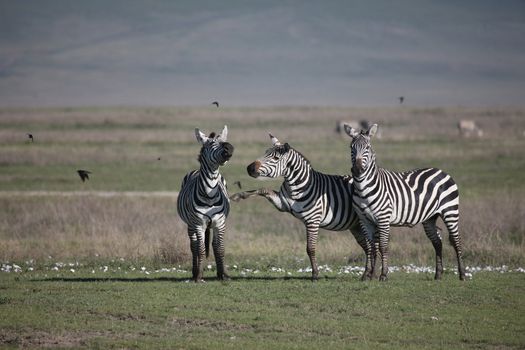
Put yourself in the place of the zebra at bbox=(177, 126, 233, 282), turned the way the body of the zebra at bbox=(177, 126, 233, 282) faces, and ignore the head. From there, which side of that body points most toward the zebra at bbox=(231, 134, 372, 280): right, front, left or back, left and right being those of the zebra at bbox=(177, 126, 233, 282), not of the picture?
left

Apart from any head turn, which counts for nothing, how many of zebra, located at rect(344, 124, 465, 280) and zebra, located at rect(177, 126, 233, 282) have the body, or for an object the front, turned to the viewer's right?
0

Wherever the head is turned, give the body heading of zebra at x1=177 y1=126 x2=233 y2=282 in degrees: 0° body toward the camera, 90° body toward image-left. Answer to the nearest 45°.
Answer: approximately 0°

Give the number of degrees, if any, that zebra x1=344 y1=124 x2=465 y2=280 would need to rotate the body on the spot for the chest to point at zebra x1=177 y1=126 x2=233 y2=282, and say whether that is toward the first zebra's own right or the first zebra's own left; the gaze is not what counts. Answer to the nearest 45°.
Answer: approximately 45° to the first zebra's own right

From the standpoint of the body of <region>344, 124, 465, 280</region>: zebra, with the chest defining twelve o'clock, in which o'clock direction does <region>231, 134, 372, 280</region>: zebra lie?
<region>231, 134, 372, 280</region>: zebra is roughly at 1 o'clock from <region>344, 124, 465, 280</region>: zebra.

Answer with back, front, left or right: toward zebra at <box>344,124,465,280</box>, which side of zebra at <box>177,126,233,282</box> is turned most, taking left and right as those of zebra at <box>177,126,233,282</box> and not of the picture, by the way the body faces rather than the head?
left

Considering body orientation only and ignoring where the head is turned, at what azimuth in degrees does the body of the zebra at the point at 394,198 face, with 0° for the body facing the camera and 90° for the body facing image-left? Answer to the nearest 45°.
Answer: approximately 45°
